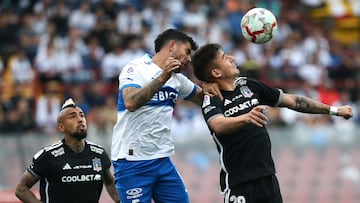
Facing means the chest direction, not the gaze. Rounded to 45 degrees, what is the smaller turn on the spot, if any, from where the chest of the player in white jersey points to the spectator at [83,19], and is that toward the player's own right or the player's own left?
approximately 135° to the player's own left

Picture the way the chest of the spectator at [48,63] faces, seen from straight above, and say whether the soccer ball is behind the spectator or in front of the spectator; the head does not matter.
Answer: in front

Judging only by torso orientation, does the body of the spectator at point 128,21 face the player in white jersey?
yes

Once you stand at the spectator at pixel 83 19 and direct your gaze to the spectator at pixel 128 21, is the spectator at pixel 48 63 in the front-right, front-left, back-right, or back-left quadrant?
back-right

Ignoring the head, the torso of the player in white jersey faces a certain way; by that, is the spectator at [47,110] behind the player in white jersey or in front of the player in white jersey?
behind

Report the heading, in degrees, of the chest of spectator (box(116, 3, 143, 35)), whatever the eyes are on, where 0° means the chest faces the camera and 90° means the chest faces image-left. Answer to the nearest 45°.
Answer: approximately 0°

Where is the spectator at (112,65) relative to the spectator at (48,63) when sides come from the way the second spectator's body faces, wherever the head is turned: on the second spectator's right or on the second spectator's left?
on the second spectator's left

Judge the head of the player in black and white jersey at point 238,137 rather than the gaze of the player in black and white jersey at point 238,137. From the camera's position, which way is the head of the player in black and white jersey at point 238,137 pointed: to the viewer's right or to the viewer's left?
to the viewer's right

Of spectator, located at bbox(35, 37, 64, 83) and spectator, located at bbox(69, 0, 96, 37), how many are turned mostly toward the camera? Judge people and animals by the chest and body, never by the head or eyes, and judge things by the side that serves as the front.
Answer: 2

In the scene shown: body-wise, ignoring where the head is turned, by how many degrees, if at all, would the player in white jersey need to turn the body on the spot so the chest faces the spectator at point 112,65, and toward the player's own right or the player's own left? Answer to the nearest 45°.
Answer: approximately 135° to the player's own left

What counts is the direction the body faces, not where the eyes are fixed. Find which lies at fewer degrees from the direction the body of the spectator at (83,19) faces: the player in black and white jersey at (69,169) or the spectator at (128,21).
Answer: the player in black and white jersey

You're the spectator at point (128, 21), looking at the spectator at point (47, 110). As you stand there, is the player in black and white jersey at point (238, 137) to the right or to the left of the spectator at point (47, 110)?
left

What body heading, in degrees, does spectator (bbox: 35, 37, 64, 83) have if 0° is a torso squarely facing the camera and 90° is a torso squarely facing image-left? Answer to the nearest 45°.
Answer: approximately 0°

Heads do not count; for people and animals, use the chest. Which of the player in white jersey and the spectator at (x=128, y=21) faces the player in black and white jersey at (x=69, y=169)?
the spectator
